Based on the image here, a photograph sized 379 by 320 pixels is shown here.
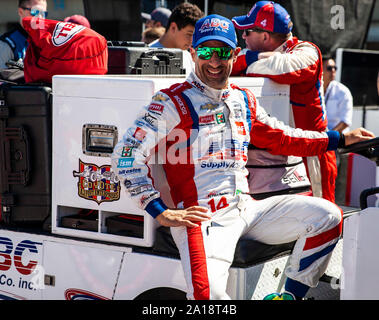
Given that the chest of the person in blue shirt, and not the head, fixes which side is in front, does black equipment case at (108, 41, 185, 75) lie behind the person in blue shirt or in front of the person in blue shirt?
in front

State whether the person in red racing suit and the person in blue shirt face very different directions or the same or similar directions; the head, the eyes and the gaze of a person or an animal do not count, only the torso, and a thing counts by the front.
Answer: very different directions

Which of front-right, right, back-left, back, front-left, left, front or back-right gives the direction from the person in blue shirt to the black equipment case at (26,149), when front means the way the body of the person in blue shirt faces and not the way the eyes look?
front-right

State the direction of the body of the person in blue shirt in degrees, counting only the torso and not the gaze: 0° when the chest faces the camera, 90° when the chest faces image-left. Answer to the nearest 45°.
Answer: approximately 315°

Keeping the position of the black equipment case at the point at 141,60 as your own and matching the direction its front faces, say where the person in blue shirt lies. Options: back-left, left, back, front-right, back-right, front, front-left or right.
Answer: back-right

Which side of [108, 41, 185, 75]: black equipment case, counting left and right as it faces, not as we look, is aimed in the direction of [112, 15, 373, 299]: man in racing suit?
front
